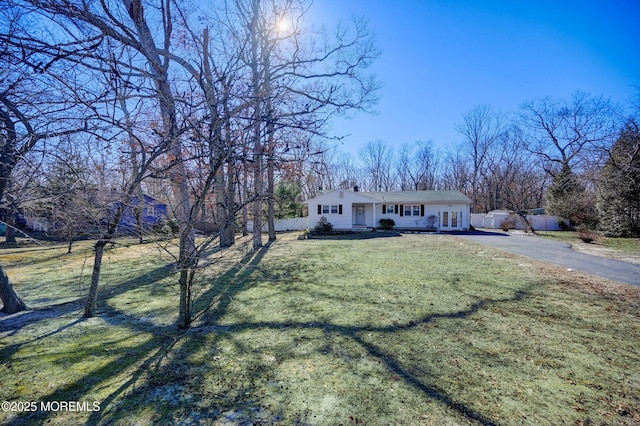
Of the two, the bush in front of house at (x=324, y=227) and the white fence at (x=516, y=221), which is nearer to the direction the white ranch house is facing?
the bush in front of house

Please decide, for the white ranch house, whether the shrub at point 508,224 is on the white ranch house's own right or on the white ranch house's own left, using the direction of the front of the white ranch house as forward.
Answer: on the white ranch house's own left

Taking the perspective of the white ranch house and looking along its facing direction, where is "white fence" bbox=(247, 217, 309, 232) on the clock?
The white fence is roughly at 3 o'clock from the white ranch house.

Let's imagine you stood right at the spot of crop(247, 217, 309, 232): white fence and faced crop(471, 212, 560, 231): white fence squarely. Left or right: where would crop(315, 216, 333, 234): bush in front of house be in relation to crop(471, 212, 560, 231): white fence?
right

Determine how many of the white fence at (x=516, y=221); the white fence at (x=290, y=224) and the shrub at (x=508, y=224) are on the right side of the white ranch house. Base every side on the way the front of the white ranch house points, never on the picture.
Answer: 1

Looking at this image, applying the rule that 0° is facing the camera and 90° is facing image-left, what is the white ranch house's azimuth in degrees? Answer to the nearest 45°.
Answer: approximately 0°

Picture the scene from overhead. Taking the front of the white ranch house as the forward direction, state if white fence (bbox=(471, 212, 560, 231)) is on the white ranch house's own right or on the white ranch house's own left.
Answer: on the white ranch house's own left

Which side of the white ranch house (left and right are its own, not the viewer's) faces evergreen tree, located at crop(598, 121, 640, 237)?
left

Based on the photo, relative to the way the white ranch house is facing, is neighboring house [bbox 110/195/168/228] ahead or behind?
behind

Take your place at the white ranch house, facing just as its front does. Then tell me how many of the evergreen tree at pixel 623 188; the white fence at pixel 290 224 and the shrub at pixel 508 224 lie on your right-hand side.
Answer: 1
